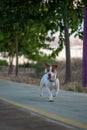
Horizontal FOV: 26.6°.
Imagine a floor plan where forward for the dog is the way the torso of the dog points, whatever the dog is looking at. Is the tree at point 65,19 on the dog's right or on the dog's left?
on the dog's left

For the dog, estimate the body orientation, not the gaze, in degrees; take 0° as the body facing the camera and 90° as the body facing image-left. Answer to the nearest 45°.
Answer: approximately 315°
